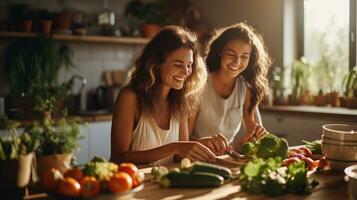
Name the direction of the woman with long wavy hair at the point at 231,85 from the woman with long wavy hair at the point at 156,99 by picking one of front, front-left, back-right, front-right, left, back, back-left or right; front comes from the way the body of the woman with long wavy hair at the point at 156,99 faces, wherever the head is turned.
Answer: left

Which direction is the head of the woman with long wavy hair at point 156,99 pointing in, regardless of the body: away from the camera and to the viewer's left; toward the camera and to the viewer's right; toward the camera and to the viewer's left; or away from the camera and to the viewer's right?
toward the camera and to the viewer's right

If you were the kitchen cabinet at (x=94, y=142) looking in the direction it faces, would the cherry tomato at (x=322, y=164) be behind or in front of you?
in front

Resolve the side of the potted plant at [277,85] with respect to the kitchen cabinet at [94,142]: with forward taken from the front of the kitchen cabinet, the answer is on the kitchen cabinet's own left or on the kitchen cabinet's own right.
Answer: on the kitchen cabinet's own left

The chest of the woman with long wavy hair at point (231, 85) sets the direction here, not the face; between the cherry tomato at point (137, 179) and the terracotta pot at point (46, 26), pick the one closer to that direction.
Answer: the cherry tomato

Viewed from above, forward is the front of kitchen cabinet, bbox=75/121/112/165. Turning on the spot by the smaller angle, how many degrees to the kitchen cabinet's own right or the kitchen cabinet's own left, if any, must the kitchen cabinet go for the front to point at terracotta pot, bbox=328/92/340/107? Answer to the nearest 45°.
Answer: approximately 90° to the kitchen cabinet's own left

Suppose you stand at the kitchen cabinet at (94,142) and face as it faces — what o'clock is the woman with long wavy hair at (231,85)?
The woman with long wavy hair is roughly at 11 o'clock from the kitchen cabinet.

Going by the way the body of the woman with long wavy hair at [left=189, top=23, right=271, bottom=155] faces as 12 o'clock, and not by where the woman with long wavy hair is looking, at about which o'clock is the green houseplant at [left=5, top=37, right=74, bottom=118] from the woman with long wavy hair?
The green houseplant is roughly at 4 o'clock from the woman with long wavy hair.

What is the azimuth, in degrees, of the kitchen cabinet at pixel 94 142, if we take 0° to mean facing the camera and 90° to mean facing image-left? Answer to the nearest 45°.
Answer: approximately 0°

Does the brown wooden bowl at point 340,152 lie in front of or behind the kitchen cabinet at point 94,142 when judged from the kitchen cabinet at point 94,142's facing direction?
in front
